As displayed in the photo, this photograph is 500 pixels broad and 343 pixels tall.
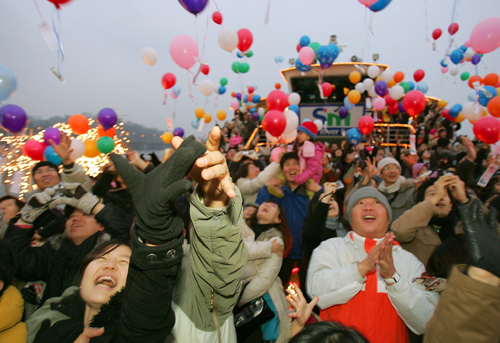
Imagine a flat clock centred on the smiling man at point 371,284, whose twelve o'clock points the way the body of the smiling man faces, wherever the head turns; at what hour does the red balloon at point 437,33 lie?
The red balloon is roughly at 6 o'clock from the smiling man.

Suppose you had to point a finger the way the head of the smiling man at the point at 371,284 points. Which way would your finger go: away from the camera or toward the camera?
toward the camera

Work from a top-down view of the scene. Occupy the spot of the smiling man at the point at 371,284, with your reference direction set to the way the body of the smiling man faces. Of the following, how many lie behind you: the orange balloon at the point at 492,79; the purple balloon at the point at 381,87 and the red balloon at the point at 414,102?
3

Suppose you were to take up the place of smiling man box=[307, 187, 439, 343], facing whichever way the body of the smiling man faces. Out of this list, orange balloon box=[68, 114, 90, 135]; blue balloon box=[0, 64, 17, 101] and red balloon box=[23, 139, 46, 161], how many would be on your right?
3

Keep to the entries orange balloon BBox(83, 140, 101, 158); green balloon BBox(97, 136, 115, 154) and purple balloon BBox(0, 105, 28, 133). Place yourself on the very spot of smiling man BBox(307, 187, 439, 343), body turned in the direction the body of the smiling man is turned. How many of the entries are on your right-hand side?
3

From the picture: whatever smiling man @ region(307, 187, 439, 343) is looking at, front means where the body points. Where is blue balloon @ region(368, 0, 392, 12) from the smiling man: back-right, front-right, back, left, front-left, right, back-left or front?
back

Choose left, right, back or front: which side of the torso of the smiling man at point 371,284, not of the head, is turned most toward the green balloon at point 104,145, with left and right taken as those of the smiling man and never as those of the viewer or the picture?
right

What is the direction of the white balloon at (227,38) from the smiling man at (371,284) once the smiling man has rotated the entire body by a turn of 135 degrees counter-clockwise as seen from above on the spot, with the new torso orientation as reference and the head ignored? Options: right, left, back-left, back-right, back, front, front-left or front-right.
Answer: left

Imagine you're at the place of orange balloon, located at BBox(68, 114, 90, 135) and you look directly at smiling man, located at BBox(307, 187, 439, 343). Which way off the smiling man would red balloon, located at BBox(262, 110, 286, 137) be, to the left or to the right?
left

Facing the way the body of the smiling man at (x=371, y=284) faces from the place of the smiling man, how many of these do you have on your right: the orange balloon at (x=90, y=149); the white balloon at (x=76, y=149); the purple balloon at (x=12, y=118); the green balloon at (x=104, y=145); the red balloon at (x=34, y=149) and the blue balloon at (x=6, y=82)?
6

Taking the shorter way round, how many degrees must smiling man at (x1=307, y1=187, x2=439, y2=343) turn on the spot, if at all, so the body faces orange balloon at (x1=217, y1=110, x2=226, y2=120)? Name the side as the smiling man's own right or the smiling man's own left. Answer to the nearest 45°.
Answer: approximately 135° to the smiling man's own right

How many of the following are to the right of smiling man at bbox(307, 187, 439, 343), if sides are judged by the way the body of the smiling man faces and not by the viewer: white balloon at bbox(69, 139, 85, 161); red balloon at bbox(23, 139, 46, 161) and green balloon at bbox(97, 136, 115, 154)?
3

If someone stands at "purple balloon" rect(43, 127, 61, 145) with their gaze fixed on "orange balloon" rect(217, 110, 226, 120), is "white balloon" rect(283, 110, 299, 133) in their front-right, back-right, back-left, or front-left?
front-right

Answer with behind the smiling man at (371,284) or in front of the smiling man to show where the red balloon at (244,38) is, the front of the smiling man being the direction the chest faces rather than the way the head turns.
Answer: behind

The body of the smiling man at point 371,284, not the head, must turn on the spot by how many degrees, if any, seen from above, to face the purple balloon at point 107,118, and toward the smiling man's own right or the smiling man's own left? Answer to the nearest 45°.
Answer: approximately 90° to the smiling man's own right

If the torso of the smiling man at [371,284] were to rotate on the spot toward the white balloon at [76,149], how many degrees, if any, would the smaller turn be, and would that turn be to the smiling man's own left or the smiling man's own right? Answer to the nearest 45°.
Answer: approximately 90° to the smiling man's own right

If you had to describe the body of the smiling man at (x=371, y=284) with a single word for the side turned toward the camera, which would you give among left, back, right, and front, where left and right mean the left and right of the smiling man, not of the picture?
front
